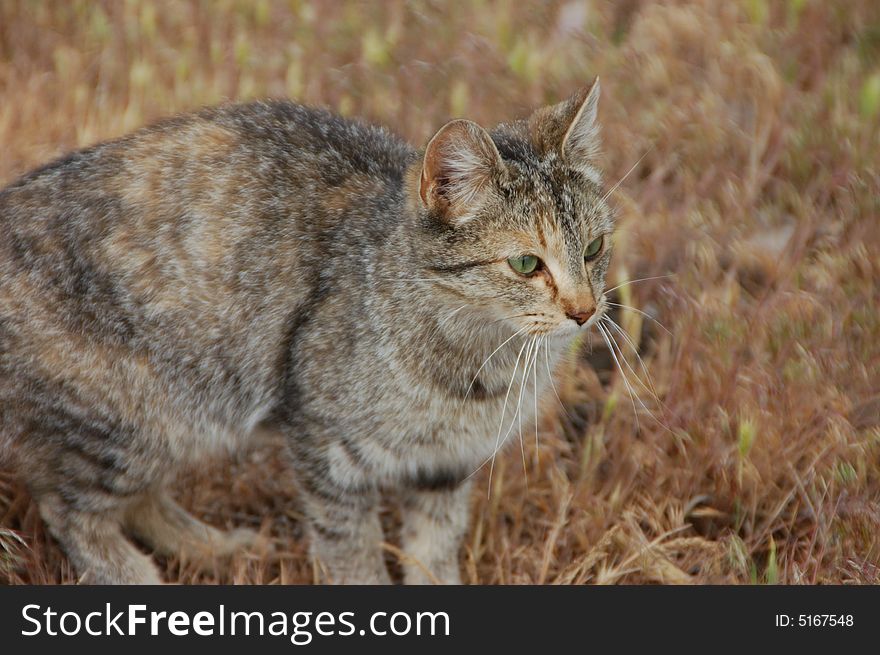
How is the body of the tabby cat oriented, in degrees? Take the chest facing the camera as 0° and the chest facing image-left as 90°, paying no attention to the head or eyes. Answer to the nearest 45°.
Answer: approximately 315°
